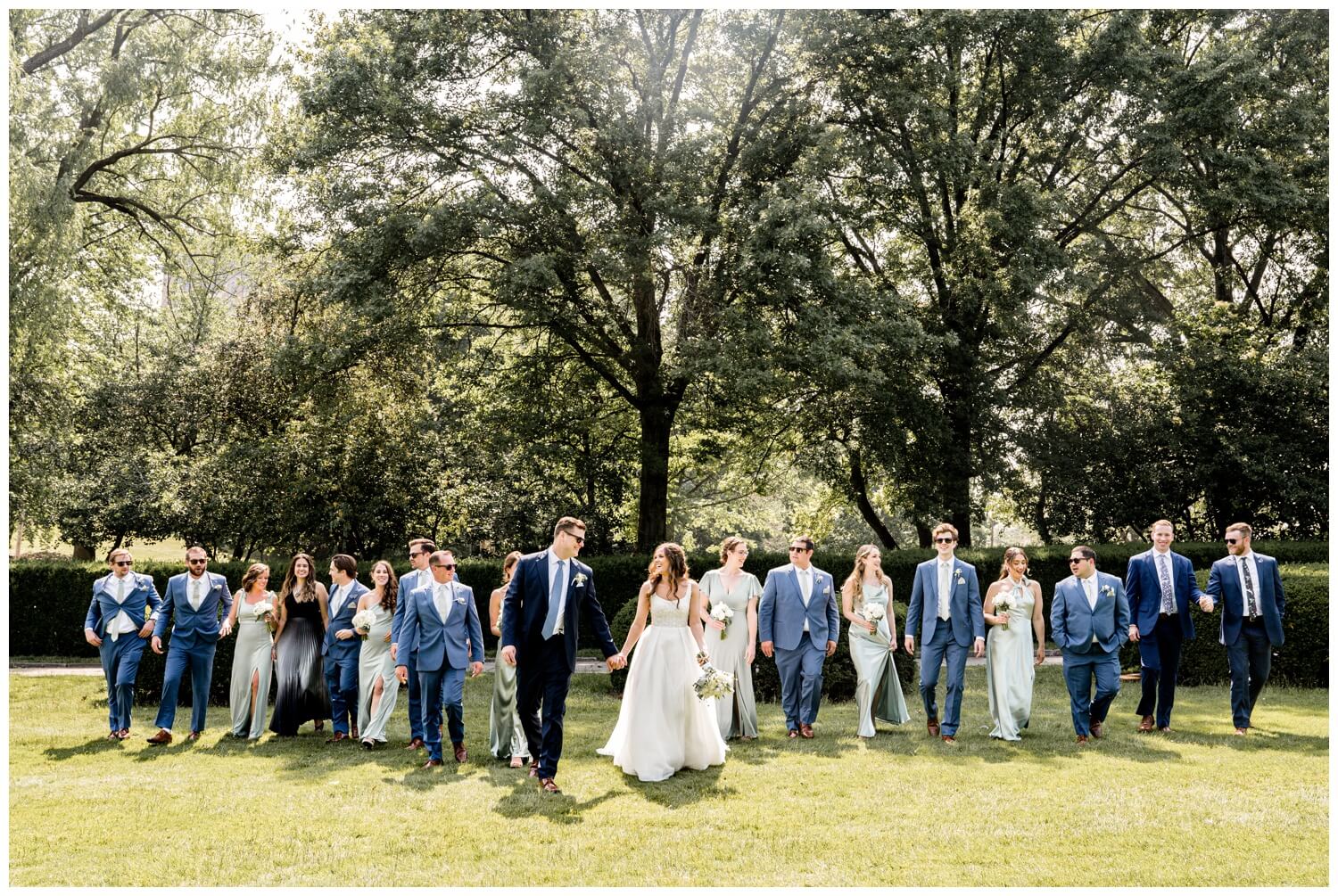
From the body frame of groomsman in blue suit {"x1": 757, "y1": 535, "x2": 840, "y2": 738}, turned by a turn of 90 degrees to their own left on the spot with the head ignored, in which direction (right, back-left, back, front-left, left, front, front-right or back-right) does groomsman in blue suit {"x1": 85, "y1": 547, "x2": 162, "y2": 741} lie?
back

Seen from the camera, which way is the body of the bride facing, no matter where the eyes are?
toward the camera

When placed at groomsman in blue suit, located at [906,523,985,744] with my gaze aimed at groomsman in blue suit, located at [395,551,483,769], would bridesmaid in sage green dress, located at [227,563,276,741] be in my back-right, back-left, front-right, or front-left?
front-right

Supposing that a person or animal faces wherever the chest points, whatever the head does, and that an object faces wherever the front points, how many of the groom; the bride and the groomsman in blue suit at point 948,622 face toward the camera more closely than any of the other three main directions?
3

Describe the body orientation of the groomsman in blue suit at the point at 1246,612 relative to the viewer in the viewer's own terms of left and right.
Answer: facing the viewer

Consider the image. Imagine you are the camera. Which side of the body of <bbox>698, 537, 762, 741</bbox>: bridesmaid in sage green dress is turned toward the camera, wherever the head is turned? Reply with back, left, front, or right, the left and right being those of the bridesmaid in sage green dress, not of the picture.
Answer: front

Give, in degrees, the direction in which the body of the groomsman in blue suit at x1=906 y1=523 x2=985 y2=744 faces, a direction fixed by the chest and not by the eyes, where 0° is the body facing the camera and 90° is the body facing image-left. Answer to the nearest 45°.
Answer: approximately 0°

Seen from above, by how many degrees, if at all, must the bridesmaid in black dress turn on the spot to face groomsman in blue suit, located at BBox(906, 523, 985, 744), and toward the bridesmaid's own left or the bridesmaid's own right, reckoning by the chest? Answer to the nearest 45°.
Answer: approximately 45° to the bridesmaid's own left

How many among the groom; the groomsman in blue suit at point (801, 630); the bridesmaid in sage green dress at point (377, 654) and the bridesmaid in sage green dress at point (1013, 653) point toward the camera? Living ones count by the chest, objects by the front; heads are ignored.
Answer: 4

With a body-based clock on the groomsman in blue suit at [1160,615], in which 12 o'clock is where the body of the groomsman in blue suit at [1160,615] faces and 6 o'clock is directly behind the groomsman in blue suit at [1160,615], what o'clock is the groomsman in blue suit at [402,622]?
the groomsman in blue suit at [402,622] is roughly at 2 o'clock from the groomsman in blue suit at [1160,615].

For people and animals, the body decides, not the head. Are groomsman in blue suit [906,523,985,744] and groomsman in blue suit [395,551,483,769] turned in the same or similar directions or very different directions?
same or similar directions

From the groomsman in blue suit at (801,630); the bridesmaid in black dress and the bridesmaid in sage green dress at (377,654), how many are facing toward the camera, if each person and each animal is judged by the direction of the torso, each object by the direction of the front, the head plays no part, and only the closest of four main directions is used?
3

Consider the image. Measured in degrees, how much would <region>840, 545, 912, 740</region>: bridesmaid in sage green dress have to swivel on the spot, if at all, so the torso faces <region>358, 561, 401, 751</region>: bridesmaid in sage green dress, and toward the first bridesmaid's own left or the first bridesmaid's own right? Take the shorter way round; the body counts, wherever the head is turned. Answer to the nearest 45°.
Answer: approximately 135° to the first bridesmaid's own right
